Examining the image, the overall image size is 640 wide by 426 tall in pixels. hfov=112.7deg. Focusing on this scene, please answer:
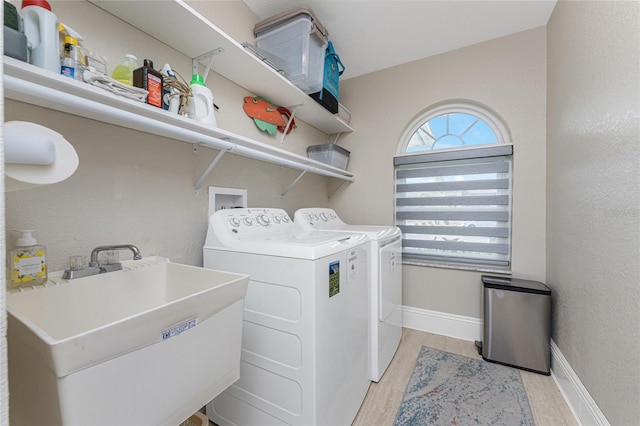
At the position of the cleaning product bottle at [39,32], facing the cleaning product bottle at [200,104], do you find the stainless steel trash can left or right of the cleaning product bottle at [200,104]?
right

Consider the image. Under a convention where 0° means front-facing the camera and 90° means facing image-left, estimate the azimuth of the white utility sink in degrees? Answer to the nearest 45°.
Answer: approximately 315°

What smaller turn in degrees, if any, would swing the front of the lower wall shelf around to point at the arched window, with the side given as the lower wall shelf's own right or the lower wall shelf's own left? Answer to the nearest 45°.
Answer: approximately 45° to the lower wall shelf's own left

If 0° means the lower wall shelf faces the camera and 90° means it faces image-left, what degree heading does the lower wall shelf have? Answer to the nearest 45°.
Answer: approximately 315°

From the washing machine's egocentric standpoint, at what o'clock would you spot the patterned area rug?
The patterned area rug is roughly at 10 o'clock from the washing machine.
